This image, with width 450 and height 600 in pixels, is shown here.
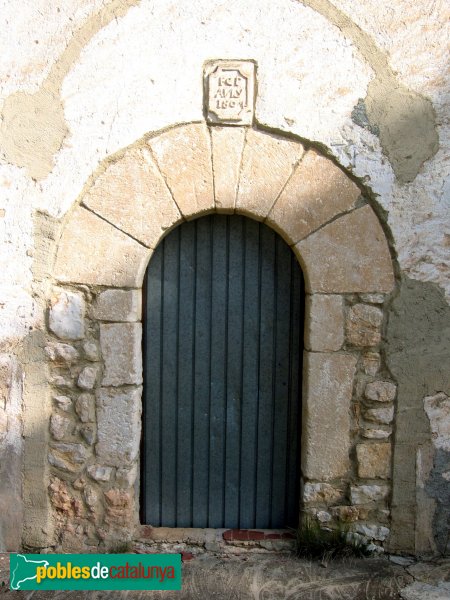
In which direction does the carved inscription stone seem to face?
toward the camera

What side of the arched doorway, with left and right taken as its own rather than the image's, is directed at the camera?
front
